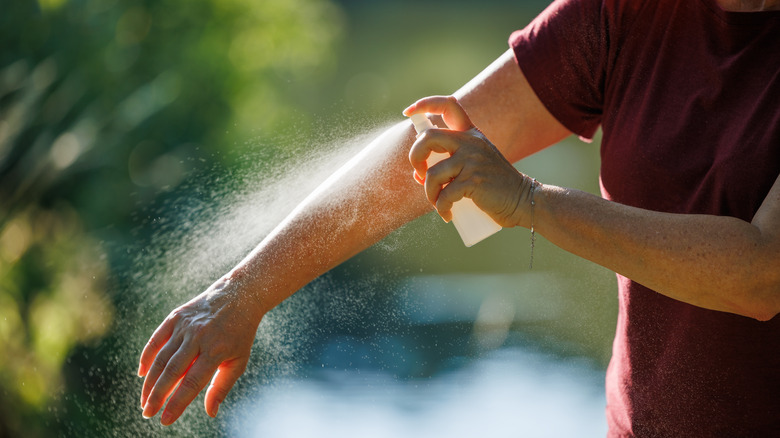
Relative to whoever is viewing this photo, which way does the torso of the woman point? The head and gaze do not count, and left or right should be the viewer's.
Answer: facing the viewer
